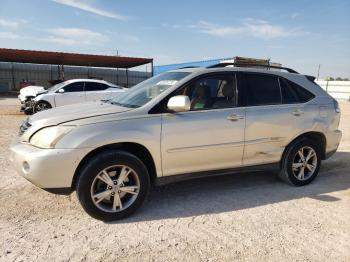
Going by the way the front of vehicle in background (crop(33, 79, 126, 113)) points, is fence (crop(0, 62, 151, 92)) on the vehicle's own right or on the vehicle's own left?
on the vehicle's own right

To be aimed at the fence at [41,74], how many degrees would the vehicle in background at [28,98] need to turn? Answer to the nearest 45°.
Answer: approximately 135° to its right

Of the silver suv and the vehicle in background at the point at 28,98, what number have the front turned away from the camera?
0

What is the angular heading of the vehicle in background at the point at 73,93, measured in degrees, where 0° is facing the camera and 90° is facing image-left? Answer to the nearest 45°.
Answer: approximately 90°

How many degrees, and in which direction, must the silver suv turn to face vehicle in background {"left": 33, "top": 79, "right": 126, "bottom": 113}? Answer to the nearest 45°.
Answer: approximately 90° to its right

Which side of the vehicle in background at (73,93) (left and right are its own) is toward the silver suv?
left

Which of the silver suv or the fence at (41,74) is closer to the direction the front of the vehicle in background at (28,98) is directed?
the silver suv

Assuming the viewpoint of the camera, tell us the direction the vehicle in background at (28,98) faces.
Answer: facing the viewer and to the left of the viewer

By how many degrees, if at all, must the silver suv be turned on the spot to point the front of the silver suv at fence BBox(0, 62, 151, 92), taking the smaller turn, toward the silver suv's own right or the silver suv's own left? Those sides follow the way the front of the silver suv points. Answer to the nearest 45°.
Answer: approximately 90° to the silver suv's own right
